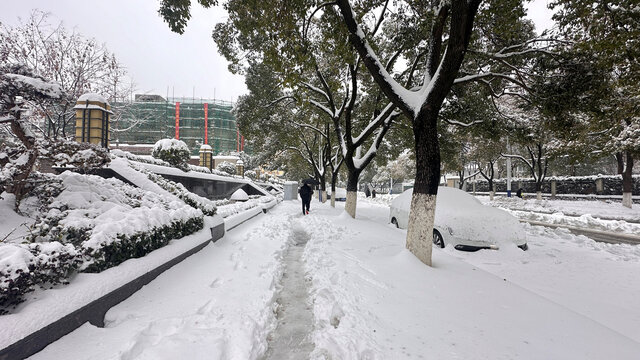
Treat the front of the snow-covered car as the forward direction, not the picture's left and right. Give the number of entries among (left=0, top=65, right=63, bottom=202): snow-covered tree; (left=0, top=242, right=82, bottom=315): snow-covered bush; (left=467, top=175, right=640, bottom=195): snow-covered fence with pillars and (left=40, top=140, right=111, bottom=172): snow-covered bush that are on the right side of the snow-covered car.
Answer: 3

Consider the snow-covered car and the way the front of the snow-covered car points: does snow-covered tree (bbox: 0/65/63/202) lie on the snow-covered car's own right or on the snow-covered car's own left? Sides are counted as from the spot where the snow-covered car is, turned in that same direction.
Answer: on the snow-covered car's own right

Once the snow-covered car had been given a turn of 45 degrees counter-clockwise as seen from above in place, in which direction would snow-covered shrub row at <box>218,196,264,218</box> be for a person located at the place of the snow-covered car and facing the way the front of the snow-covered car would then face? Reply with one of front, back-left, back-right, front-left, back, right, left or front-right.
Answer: back

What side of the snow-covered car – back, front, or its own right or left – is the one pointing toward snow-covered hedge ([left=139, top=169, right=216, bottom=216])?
right

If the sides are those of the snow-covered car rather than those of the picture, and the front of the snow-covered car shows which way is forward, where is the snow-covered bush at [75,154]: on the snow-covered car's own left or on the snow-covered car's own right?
on the snow-covered car's own right

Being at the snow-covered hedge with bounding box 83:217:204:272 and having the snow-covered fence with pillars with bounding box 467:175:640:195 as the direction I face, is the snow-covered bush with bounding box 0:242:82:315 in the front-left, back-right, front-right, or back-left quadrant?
back-right

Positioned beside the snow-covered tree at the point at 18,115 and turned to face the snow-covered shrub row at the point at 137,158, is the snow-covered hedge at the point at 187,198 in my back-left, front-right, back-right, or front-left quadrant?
front-right
